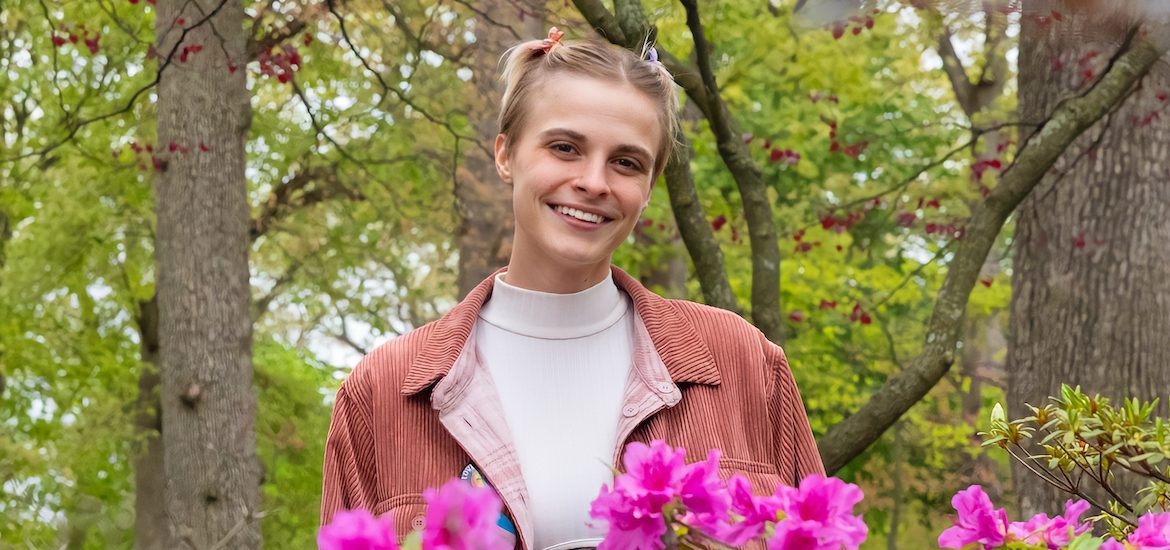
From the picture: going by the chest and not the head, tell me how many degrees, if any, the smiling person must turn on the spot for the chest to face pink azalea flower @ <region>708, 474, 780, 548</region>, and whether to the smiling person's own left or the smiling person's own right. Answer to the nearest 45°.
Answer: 0° — they already face it

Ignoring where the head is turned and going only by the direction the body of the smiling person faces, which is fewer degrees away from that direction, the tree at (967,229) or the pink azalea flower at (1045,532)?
the pink azalea flower

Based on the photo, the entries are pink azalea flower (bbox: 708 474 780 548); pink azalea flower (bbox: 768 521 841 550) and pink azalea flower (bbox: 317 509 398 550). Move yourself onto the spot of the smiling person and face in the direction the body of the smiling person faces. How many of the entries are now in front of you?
3

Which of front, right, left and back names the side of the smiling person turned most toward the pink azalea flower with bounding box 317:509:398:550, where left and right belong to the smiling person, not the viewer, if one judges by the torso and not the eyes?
front

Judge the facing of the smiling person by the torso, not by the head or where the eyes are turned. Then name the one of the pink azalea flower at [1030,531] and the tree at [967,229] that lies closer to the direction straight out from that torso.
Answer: the pink azalea flower

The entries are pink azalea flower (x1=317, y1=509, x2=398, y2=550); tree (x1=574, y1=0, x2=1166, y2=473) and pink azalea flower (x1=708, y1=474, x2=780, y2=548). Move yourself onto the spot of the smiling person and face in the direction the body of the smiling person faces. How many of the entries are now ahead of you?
2

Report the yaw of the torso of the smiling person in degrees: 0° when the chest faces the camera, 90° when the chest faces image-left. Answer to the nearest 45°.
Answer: approximately 0°

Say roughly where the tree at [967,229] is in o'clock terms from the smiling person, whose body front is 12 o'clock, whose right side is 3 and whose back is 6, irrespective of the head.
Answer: The tree is roughly at 7 o'clock from the smiling person.

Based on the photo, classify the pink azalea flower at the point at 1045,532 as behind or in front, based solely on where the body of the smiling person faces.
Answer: in front
